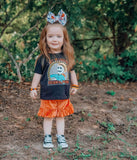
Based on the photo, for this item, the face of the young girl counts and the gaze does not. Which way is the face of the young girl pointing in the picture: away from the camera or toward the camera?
toward the camera

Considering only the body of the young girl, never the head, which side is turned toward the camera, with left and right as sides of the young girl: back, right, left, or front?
front
